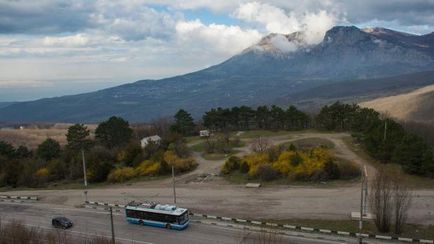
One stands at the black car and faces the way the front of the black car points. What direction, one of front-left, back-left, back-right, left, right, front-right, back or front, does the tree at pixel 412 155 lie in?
front-left

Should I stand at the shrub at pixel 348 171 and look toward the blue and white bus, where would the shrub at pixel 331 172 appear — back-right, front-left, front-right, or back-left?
front-right

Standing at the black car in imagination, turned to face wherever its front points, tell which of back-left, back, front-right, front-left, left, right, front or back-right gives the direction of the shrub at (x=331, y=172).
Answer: front-left

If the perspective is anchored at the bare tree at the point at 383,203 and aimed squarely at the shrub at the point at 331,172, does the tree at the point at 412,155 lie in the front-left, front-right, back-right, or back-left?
front-right

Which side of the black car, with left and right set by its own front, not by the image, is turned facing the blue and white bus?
front

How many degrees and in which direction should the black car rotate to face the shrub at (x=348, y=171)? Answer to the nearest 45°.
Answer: approximately 45° to its left

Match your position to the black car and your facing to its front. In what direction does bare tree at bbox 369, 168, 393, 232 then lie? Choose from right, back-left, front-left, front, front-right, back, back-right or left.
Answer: front
